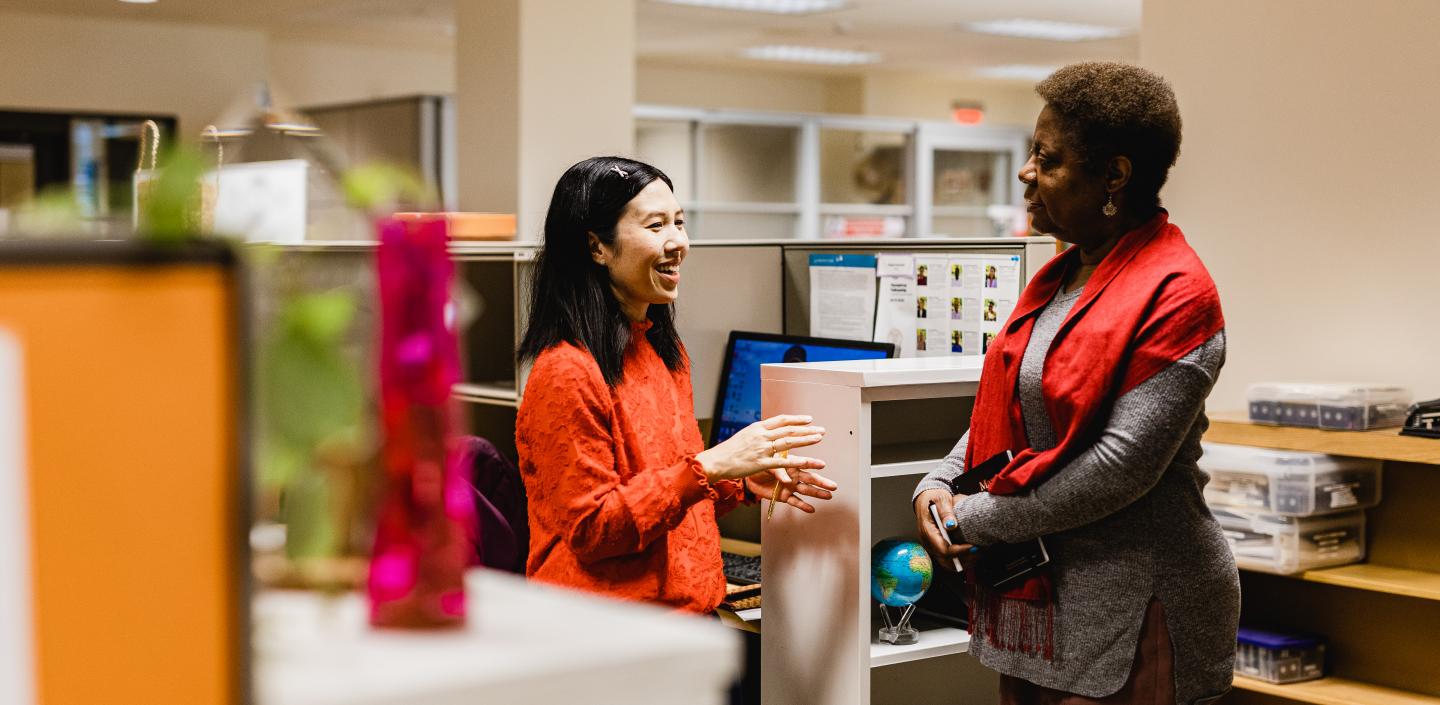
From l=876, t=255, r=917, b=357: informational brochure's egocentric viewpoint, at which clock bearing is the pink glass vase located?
The pink glass vase is roughly at 12 o'clock from the informational brochure.

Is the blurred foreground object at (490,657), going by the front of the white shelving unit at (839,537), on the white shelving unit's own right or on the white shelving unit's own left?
on the white shelving unit's own right

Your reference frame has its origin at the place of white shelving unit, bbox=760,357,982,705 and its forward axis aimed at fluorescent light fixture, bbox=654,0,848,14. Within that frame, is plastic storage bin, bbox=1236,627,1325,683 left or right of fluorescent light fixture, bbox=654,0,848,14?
right

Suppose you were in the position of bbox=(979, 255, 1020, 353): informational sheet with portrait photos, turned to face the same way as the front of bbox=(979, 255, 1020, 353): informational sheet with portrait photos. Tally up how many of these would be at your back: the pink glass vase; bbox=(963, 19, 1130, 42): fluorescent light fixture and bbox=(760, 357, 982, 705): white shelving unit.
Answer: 1

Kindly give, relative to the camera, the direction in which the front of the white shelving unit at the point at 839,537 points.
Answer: facing the viewer and to the right of the viewer

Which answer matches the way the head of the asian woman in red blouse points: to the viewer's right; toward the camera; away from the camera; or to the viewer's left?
to the viewer's right

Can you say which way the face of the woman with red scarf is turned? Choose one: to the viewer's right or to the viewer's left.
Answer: to the viewer's left

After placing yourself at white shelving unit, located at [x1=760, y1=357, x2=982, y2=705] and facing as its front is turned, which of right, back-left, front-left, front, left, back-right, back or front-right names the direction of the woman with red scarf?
front

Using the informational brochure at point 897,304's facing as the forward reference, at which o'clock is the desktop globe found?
The desktop globe is roughly at 12 o'clock from the informational brochure.

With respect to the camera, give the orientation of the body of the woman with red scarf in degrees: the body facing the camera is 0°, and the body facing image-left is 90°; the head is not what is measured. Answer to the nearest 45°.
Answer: approximately 45°

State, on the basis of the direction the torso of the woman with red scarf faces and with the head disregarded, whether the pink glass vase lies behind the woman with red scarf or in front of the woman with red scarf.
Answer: in front

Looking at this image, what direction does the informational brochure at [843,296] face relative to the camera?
toward the camera

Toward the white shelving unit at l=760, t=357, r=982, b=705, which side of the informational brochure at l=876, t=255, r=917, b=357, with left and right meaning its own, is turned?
front

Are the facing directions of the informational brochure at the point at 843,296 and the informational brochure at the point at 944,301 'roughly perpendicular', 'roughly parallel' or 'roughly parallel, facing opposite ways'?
roughly parallel

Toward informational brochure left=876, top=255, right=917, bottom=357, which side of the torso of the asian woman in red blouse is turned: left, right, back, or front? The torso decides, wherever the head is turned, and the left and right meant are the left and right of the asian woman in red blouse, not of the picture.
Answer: left

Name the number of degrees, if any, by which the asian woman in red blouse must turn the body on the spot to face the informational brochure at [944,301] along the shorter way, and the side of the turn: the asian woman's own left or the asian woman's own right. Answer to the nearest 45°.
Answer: approximately 90° to the asian woman's own left

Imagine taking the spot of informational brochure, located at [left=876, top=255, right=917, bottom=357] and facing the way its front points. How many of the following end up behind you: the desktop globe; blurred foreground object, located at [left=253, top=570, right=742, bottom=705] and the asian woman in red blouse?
0

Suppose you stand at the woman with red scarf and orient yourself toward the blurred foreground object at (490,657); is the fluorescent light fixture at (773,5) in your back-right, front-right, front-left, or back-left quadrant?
back-right

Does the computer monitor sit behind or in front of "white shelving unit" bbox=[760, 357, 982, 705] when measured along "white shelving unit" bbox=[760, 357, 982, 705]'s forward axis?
behind

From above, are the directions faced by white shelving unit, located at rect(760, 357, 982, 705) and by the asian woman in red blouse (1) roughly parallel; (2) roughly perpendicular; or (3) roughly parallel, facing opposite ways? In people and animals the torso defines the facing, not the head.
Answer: roughly parallel
